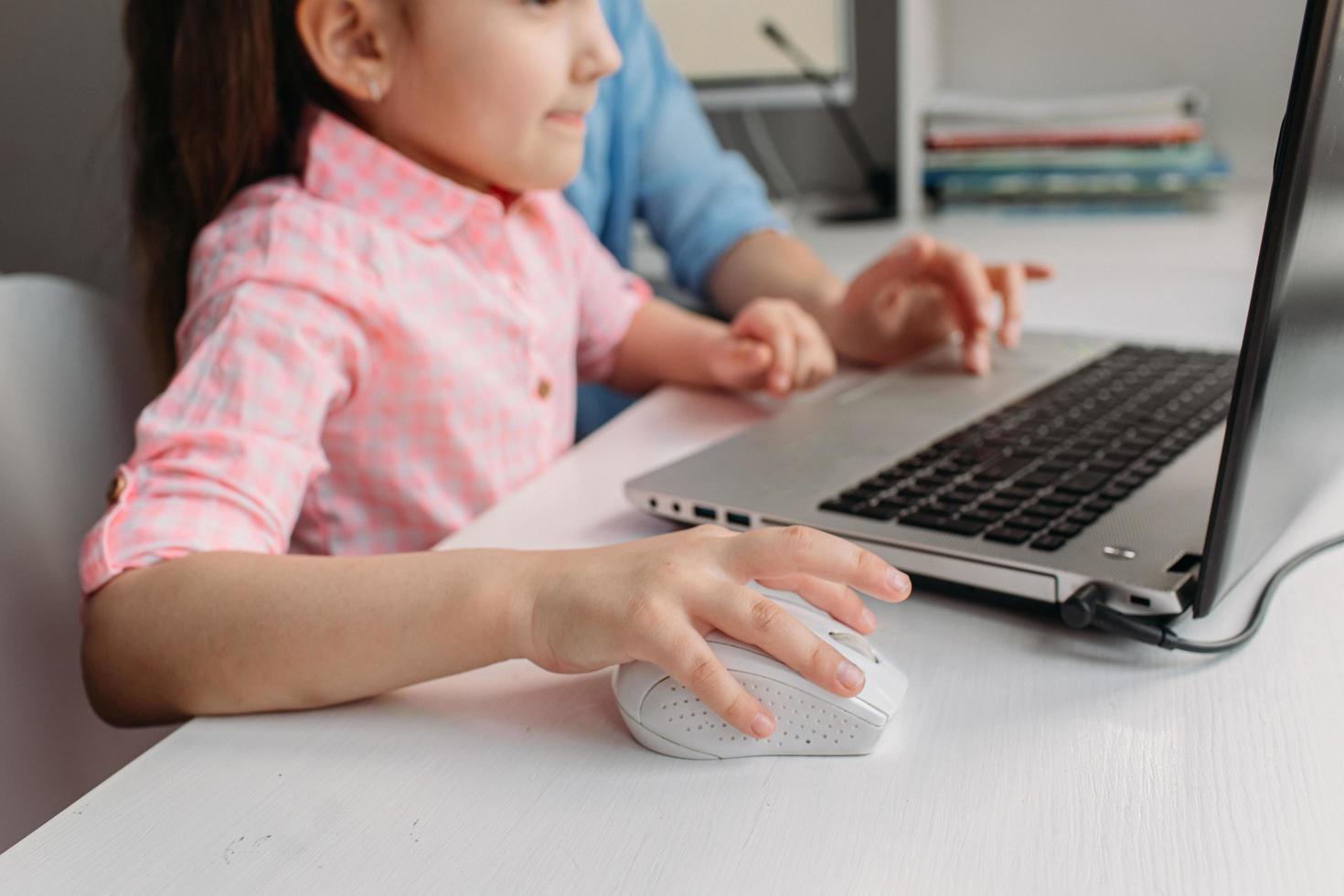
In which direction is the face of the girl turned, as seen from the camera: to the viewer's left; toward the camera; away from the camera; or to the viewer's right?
to the viewer's right

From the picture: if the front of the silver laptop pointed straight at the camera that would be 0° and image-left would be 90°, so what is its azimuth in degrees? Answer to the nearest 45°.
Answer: approximately 135°

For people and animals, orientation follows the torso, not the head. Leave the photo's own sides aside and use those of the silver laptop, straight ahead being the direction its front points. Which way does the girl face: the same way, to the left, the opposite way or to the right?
the opposite way

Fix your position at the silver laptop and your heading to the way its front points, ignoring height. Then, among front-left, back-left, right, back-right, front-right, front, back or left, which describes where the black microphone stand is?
front-right
